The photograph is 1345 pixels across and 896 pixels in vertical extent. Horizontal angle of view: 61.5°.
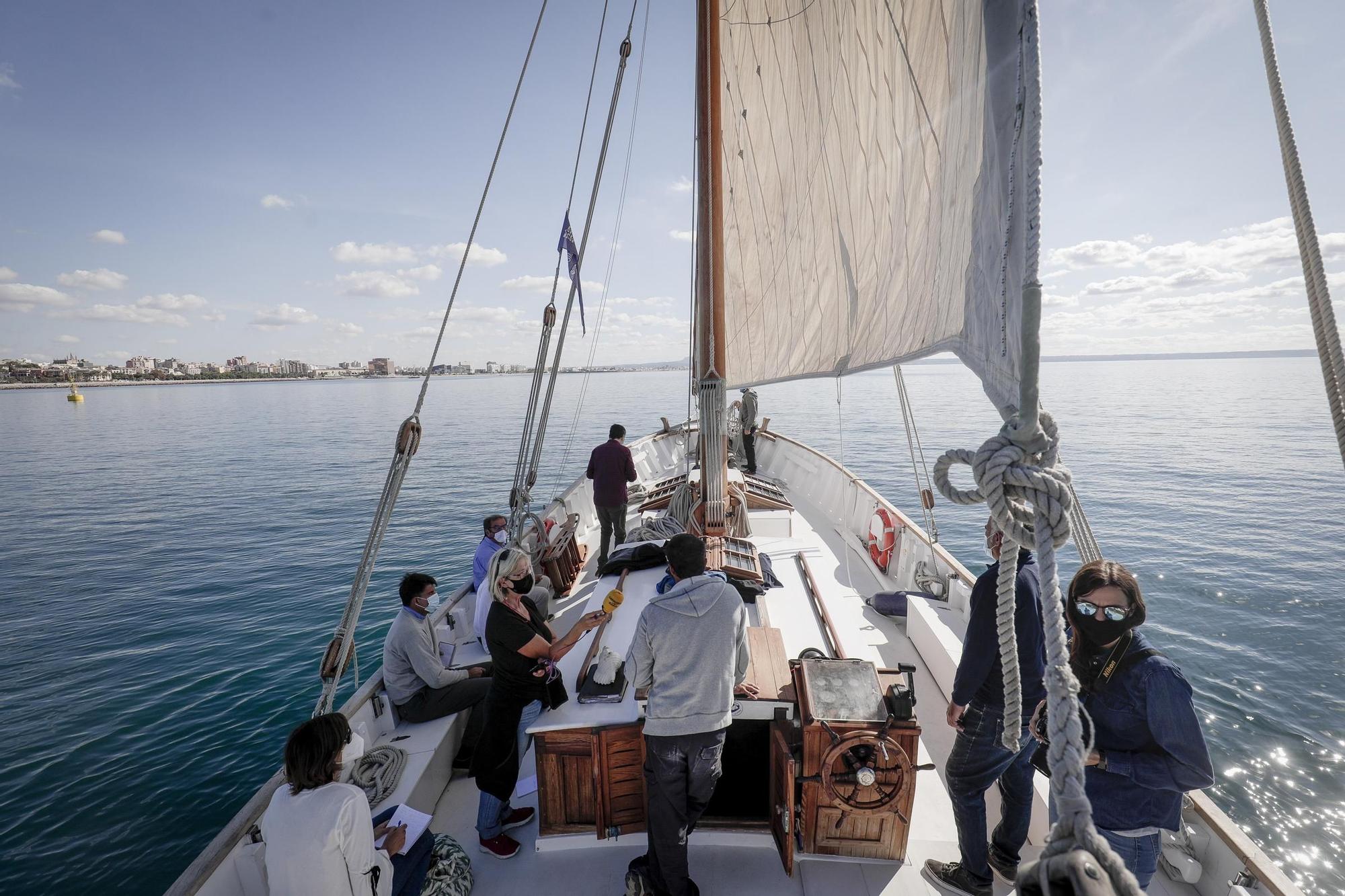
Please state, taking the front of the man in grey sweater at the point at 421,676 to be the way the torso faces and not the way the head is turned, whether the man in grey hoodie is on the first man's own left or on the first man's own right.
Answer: on the first man's own right

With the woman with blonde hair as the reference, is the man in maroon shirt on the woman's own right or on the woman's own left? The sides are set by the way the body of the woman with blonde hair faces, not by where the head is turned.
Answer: on the woman's own left

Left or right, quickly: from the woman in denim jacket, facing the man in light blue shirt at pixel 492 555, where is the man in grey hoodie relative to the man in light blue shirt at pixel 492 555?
left

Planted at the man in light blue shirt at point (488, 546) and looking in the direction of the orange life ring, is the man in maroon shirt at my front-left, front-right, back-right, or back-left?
front-left

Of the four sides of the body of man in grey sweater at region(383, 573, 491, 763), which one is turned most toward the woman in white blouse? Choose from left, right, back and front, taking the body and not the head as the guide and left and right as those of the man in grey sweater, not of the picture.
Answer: right

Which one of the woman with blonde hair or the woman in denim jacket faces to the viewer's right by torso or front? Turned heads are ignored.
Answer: the woman with blonde hair

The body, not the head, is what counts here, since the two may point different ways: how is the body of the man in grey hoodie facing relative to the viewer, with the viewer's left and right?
facing away from the viewer

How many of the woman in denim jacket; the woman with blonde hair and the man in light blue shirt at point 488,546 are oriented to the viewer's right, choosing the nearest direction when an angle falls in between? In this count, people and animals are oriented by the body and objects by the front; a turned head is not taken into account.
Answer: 2

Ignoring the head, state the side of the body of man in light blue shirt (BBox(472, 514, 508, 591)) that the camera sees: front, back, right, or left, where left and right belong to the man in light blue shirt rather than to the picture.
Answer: right

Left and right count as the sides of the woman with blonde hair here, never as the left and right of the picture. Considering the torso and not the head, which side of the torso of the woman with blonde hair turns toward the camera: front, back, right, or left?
right

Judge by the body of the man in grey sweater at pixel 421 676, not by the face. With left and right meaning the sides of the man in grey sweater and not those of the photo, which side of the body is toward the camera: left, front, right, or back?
right

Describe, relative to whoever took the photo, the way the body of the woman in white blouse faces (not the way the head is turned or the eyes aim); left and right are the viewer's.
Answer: facing away from the viewer and to the right of the viewer

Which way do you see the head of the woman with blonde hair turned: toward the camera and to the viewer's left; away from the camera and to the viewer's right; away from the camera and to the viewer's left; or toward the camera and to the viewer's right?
toward the camera and to the viewer's right
